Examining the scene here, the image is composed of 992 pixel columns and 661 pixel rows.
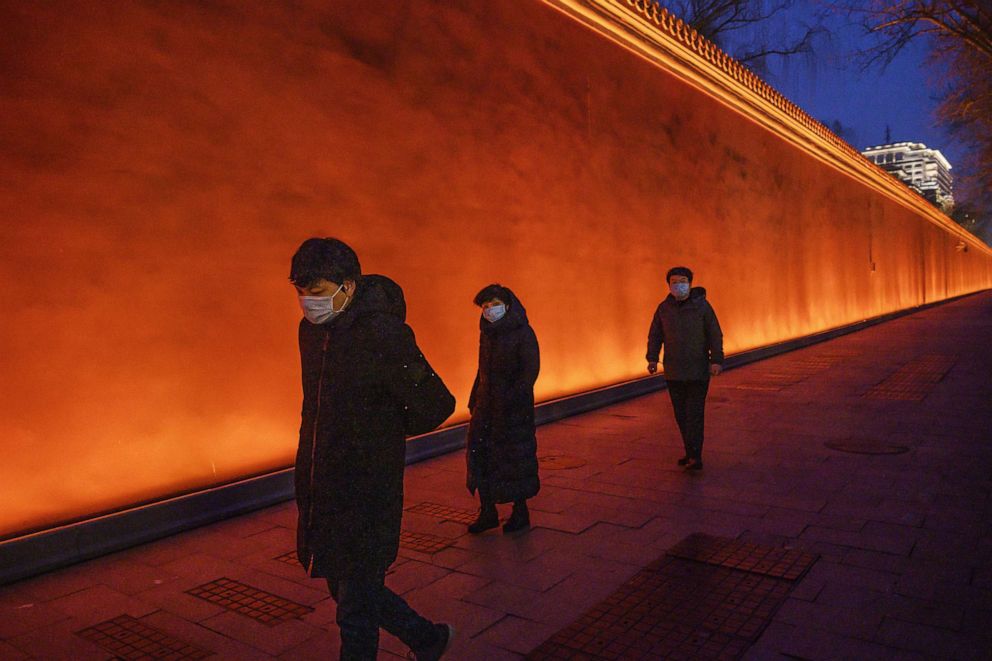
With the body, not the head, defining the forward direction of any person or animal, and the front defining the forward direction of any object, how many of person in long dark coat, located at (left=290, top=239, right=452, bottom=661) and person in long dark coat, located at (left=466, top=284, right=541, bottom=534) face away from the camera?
0

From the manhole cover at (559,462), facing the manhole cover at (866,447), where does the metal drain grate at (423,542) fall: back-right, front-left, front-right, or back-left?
back-right

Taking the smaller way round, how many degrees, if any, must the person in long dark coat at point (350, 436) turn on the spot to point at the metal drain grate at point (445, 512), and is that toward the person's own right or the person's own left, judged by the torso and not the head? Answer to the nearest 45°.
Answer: approximately 135° to the person's own right

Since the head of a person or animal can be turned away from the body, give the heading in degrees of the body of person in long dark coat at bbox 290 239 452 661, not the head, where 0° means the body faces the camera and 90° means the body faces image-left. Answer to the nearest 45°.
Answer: approximately 45°

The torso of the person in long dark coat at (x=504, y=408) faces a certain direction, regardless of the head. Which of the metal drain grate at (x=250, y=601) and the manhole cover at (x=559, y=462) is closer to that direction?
the metal drain grate

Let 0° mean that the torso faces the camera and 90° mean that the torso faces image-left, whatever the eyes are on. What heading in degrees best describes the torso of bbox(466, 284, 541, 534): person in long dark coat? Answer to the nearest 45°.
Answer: approximately 45°

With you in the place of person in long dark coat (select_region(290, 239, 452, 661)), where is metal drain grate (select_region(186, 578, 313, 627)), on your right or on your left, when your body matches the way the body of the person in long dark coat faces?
on your right

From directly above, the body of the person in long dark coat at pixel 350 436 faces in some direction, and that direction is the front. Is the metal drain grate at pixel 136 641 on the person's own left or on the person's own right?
on the person's own right

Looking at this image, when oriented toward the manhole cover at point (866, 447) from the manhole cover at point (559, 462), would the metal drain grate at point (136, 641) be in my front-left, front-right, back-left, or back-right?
back-right

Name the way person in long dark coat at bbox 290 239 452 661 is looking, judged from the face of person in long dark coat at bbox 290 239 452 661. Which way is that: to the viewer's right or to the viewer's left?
to the viewer's left

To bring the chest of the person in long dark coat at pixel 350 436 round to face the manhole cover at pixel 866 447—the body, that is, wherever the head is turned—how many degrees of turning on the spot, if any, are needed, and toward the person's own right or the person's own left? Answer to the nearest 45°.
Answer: approximately 180°

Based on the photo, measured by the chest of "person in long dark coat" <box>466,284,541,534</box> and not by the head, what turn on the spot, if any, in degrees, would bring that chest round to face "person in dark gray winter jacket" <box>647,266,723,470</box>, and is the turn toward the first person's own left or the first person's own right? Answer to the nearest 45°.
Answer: approximately 180°
